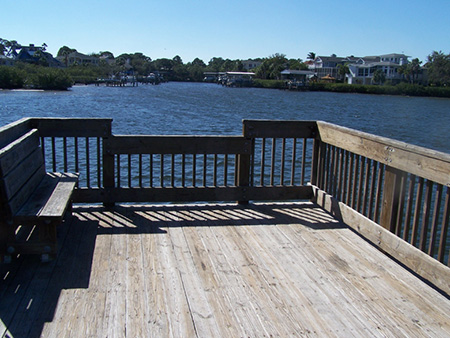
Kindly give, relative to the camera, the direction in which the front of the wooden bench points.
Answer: facing to the right of the viewer
